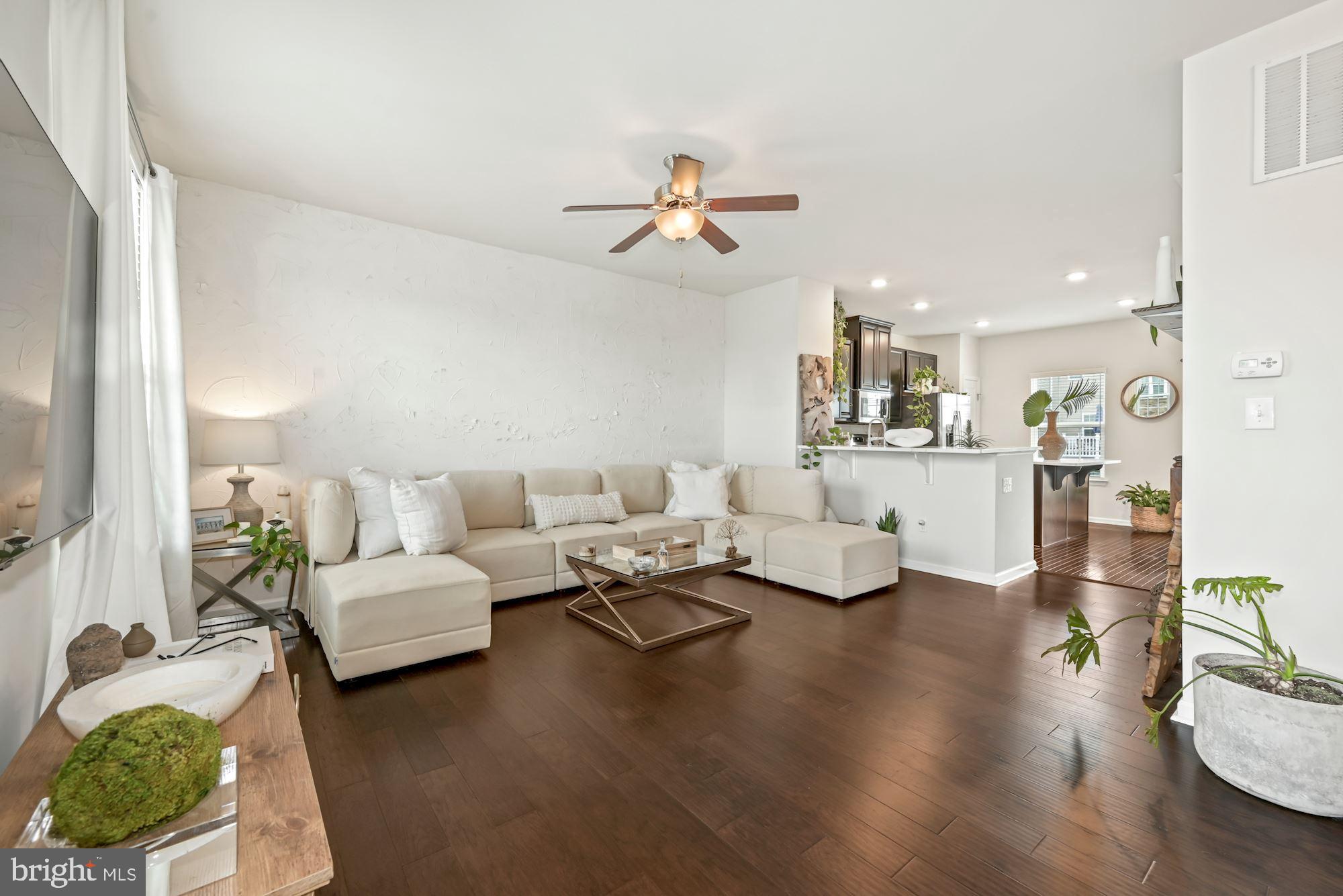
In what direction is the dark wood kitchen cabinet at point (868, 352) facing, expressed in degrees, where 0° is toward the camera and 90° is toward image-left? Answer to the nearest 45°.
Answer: approximately 315°

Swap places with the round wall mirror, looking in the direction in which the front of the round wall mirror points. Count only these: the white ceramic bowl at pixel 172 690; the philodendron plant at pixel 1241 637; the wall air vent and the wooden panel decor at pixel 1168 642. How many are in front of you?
4

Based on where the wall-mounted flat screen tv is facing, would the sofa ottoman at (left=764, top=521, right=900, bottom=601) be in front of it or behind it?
in front

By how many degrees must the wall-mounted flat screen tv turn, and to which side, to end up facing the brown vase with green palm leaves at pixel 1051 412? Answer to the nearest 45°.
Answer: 0° — it already faces it

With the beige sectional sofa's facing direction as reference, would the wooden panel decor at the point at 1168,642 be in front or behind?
in front

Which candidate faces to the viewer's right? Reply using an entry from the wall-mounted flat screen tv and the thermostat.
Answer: the wall-mounted flat screen tv

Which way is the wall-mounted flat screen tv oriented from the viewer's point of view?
to the viewer's right

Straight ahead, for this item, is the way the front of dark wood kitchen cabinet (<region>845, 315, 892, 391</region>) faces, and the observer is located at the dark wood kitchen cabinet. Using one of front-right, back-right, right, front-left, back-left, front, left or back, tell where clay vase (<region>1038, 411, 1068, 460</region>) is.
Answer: front-left

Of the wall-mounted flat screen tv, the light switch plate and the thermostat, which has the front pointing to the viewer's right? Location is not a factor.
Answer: the wall-mounted flat screen tv

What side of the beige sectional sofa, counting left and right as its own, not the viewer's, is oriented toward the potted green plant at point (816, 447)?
left

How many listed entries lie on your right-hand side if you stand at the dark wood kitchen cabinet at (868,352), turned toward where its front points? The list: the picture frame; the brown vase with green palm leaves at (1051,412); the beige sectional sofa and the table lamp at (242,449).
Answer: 3

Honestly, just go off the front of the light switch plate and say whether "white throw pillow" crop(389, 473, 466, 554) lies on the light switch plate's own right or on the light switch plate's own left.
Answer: on the light switch plate's own right

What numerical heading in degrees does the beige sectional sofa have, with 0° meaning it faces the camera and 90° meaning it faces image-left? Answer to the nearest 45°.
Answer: approximately 315°
